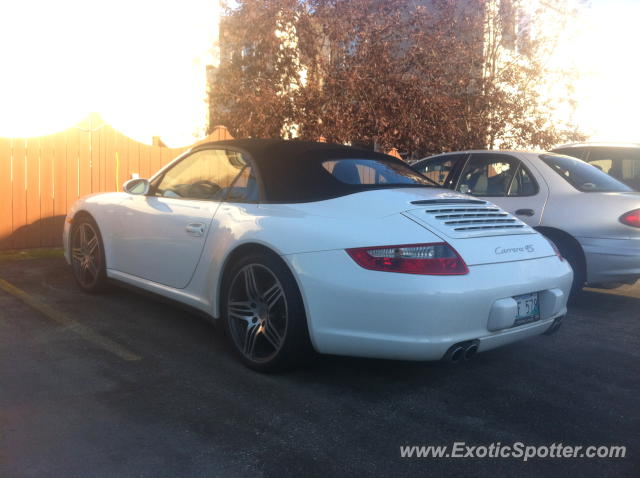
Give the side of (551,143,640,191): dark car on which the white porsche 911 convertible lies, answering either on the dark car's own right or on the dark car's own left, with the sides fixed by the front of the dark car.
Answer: on the dark car's own left

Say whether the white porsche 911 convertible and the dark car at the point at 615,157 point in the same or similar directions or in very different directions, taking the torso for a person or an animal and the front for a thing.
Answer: same or similar directions

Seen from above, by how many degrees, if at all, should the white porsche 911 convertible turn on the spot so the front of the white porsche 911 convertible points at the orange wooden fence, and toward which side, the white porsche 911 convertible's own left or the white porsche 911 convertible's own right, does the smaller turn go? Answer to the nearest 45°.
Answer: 0° — it already faces it

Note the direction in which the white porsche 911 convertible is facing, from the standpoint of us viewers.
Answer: facing away from the viewer and to the left of the viewer

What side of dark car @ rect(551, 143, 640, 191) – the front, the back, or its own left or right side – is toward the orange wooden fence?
front

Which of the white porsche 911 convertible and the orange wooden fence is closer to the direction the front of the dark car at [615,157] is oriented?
the orange wooden fence

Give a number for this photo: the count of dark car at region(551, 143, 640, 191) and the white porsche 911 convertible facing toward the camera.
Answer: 0

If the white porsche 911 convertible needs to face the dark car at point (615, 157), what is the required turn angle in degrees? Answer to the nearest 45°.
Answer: approximately 90° to its right

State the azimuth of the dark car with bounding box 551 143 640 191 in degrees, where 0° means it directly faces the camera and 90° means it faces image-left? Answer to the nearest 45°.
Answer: approximately 90°

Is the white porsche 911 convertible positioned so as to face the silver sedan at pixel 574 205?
no

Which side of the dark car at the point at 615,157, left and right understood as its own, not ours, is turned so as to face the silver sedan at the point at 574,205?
left
